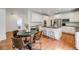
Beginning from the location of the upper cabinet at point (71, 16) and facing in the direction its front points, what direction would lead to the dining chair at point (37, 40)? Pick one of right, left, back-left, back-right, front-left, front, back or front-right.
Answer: front-right

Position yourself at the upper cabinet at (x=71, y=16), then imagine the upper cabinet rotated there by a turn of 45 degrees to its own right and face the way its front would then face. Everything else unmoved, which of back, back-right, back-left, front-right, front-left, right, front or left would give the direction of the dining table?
front

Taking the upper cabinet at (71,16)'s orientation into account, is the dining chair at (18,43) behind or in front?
in front

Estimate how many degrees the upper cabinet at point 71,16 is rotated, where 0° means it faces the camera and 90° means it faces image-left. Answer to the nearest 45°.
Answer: approximately 45°
